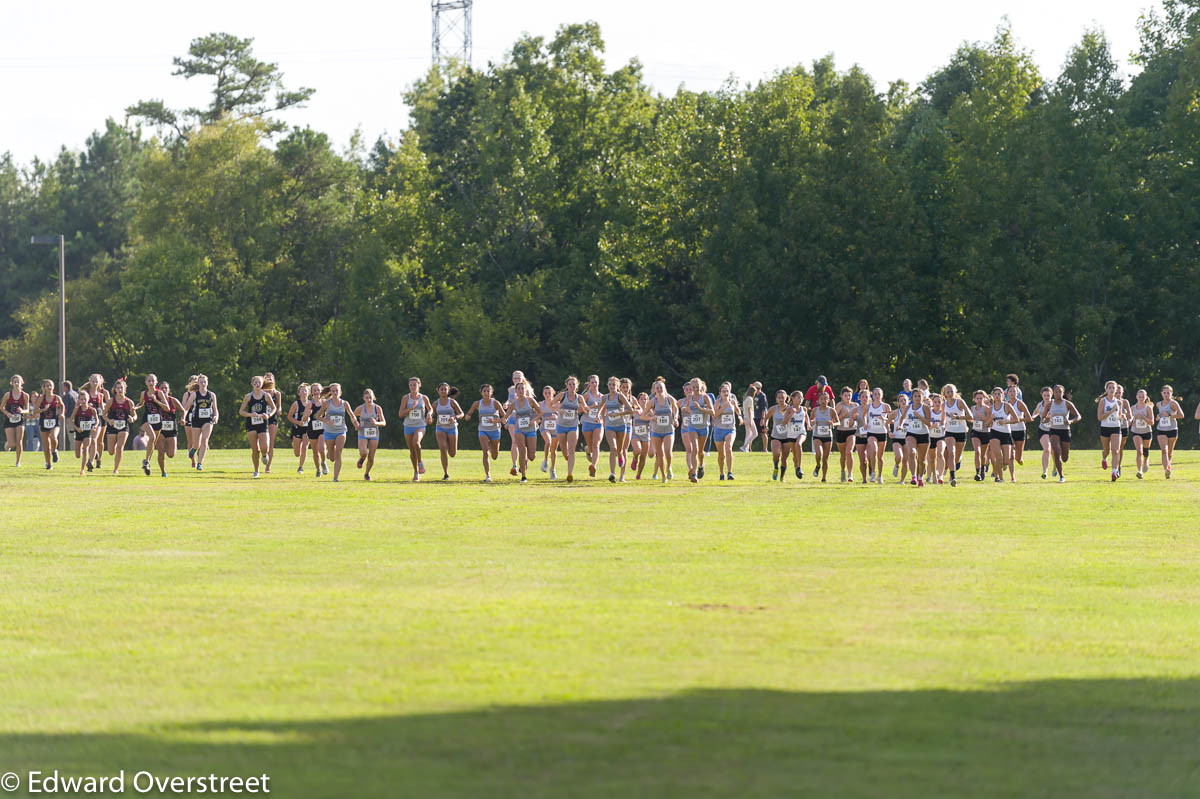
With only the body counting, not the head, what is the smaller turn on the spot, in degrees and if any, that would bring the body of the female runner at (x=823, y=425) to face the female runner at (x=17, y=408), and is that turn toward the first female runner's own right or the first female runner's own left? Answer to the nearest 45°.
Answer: approximately 90° to the first female runner's own right

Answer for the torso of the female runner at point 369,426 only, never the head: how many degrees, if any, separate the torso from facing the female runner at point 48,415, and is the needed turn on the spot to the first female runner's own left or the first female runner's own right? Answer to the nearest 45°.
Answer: approximately 135° to the first female runner's own right

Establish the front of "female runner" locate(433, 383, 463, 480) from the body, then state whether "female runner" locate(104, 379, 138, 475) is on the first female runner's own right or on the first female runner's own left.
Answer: on the first female runner's own right

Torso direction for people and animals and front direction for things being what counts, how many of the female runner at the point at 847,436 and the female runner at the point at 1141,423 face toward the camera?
2

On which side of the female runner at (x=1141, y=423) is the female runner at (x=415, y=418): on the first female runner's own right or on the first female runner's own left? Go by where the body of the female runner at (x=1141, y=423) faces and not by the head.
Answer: on the first female runner's own right

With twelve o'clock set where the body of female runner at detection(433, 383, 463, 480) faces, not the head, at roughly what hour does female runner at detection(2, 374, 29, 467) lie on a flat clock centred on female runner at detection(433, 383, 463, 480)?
female runner at detection(2, 374, 29, 467) is roughly at 4 o'clock from female runner at detection(433, 383, 463, 480).

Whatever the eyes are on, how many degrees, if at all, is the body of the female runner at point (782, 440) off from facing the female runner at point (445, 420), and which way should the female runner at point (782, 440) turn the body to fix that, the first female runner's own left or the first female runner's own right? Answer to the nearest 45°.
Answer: approximately 90° to the first female runner's own right

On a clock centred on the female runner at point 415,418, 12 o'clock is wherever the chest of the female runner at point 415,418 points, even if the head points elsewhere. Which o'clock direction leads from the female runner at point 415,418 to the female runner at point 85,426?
the female runner at point 85,426 is roughly at 4 o'clock from the female runner at point 415,418.

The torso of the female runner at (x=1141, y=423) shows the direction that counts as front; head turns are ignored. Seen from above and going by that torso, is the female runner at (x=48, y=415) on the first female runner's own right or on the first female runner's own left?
on the first female runner's own right

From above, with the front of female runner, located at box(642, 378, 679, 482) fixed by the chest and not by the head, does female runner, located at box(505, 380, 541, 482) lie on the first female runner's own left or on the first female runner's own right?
on the first female runner's own right
